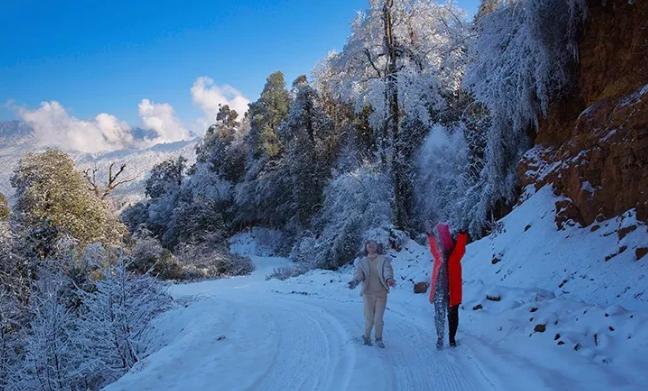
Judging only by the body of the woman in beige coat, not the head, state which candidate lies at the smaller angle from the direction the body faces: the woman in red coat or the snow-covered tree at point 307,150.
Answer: the woman in red coat

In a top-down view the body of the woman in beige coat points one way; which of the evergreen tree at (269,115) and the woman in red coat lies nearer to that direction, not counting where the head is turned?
the woman in red coat

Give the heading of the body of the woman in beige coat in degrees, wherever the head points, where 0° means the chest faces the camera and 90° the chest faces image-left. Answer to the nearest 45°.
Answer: approximately 0°

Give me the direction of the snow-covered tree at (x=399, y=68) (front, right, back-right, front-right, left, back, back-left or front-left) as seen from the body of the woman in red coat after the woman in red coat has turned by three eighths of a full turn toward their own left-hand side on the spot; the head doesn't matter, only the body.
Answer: front-left

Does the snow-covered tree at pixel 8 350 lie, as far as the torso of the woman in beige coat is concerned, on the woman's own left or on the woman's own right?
on the woman's own right

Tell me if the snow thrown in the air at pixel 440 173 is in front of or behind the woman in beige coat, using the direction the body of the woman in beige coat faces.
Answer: behind

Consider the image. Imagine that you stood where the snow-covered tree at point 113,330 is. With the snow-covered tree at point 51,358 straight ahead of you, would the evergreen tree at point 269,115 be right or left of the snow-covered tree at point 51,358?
right

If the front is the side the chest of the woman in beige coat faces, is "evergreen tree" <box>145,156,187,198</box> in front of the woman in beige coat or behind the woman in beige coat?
behind

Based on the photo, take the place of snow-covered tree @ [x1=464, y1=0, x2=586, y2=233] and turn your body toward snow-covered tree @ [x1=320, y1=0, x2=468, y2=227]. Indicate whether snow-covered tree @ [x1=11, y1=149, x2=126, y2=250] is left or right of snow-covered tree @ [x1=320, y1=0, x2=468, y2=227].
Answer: left

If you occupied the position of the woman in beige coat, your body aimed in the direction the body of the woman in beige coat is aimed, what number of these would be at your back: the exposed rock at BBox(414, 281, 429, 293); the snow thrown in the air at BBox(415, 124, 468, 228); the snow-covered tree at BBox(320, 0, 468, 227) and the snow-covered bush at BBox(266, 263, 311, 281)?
4

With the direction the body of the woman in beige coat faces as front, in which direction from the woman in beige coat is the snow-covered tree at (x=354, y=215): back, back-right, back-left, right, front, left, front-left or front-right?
back

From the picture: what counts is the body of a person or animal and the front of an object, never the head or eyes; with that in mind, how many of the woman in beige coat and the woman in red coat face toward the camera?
2
